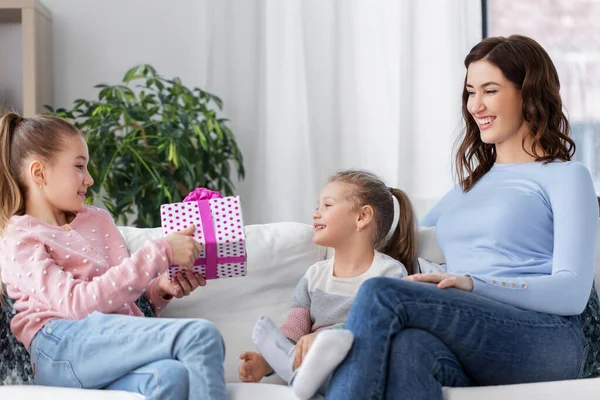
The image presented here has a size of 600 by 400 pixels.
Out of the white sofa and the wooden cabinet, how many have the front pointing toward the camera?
2

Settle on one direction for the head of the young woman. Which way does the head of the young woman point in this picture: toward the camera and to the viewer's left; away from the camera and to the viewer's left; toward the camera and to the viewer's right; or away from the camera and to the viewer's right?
toward the camera and to the viewer's left

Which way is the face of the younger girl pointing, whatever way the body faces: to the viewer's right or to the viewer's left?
to the viewer's left

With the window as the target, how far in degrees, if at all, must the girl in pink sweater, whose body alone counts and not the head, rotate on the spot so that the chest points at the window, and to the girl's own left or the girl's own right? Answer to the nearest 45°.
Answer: approximately 90° to the girl's own left

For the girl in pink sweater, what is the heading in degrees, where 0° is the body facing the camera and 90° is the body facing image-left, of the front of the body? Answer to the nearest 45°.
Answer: approximately 315°

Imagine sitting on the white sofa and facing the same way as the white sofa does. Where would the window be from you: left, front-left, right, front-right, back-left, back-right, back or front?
back-left

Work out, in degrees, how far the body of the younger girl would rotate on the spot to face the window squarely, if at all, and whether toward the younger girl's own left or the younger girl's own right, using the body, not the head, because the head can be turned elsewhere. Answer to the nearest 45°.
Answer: approximately 180°

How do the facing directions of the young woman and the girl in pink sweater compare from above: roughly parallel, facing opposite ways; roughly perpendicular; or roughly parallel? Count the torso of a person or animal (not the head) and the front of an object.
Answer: roughly perpendicular

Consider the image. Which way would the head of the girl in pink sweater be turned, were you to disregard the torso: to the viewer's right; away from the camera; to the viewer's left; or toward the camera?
to the viewer's right
